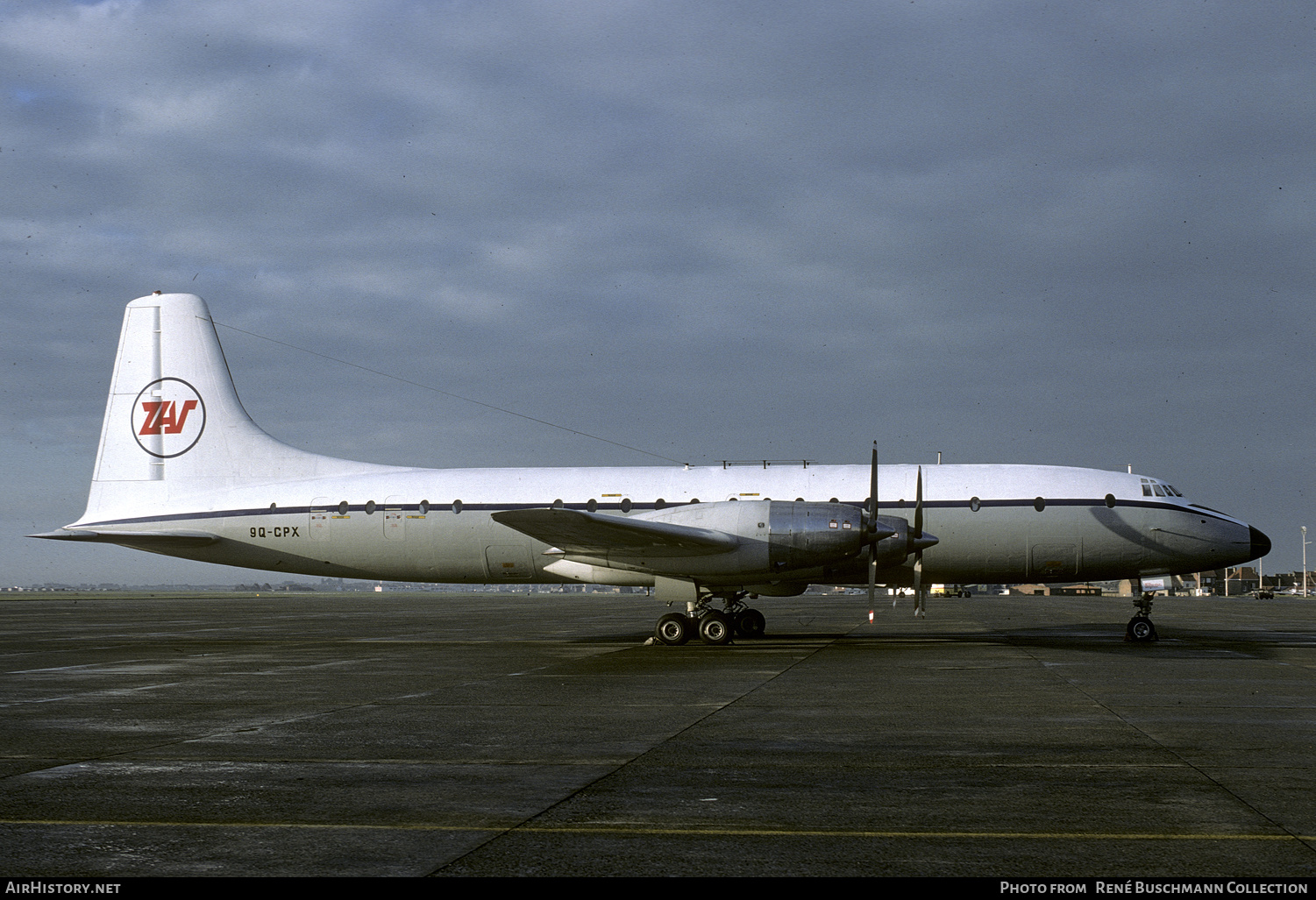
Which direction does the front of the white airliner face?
to the viewer's right
